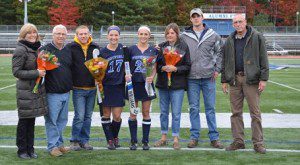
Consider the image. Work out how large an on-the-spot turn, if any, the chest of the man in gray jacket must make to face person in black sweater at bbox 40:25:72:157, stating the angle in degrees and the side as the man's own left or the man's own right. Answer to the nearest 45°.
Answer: approximately 45° to the man's own right

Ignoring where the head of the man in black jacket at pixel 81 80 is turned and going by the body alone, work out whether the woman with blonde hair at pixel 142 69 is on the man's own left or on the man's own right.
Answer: on the man's own left

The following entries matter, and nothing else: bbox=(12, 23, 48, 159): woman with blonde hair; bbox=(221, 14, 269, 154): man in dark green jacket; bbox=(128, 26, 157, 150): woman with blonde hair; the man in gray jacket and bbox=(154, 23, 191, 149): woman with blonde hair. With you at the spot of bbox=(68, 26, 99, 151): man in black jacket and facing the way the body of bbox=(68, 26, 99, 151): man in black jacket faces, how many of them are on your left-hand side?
4

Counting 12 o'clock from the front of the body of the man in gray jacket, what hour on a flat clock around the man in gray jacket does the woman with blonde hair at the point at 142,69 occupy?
The woman with blonde hair is roughly at 2 o'clock from the man in gray jacket.

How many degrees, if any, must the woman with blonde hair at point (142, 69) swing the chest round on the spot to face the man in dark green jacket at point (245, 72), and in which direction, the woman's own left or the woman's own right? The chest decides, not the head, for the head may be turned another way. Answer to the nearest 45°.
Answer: approximately 90° to the woman's own left

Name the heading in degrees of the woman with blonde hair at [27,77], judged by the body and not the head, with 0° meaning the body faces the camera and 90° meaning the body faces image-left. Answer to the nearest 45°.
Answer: approximately 315°

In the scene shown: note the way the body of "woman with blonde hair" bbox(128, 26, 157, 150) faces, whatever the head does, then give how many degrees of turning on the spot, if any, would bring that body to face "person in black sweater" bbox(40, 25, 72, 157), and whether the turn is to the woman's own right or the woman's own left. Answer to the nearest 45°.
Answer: approximately 90° to the woman's own right

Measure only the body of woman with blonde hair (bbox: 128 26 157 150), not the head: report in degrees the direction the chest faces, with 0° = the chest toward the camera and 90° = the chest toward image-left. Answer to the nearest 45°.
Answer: approximately 0°

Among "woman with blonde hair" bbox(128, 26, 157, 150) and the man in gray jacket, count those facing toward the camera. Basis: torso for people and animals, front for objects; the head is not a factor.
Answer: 2
